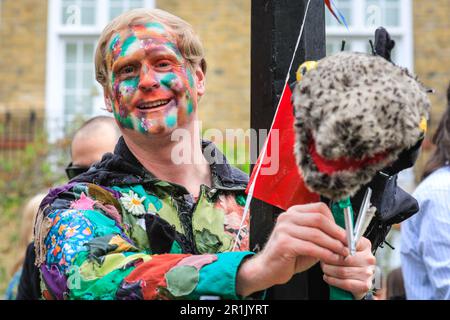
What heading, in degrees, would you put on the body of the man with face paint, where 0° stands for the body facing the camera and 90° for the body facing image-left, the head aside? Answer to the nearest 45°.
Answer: approximately 315°

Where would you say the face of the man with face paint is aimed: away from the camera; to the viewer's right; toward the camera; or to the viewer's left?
toward the camera
